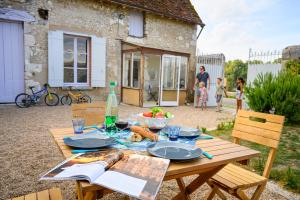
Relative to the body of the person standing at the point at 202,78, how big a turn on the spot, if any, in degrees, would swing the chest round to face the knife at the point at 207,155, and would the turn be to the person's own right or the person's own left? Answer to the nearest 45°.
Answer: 0° — they already face it

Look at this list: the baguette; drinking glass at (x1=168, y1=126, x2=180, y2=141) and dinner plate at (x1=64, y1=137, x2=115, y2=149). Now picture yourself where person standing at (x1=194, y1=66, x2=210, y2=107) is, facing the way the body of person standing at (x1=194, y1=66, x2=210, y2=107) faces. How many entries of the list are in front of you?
3

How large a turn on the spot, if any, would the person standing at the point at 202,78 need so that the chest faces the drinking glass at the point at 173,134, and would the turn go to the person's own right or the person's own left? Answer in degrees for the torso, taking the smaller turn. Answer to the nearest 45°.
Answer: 0° — they already face it

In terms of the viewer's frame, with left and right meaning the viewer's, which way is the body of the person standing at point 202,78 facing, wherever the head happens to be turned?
facing the viewer

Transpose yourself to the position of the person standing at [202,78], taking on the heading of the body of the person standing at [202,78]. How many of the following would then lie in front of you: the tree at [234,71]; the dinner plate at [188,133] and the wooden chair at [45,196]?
2

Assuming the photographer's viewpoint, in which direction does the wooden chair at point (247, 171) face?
facing the viewer and to the left of the viewer

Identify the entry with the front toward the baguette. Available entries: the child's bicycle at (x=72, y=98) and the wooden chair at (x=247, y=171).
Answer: the wooden chair

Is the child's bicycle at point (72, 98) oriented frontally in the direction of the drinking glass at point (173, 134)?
no

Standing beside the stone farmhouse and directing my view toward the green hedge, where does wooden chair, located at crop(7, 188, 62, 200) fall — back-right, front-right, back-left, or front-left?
front-right

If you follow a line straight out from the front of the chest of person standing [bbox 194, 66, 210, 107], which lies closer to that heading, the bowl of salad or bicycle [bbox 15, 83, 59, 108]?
the bowl of salad
